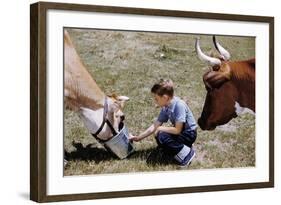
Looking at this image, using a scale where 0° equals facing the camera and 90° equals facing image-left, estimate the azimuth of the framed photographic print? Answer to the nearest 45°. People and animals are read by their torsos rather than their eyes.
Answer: approximately 315°
